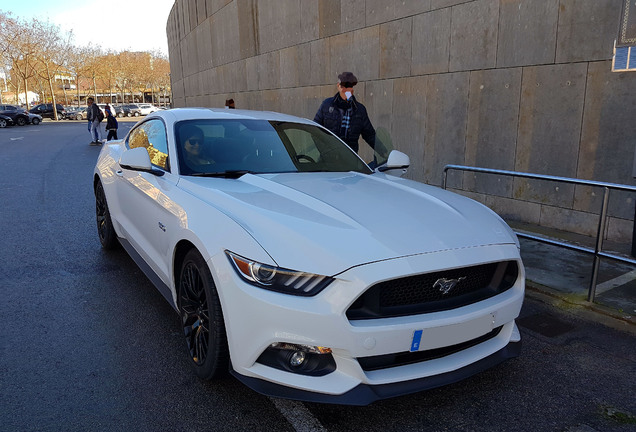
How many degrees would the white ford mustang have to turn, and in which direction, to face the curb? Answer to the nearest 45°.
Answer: approximately 90° to its left

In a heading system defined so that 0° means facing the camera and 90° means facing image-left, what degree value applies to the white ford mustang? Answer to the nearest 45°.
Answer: approximately 315°

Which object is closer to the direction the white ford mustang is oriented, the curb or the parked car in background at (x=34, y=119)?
the curb

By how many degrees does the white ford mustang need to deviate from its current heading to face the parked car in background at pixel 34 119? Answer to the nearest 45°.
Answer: approximately 180°

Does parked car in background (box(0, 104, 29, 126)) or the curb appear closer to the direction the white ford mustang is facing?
the curb

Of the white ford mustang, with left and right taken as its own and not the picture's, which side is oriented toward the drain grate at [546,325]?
front

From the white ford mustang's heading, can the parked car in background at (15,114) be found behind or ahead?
behind

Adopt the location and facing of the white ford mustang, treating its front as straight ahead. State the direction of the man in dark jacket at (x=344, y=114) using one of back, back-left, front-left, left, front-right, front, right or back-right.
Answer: back-left

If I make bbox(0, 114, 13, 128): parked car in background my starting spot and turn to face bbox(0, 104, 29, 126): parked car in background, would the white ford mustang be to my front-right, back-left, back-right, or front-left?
back-right

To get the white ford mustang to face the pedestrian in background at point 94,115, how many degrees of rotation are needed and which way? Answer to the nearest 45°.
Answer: approximately 180°

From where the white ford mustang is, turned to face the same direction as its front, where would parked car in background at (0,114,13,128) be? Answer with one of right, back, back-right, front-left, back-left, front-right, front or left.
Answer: back
